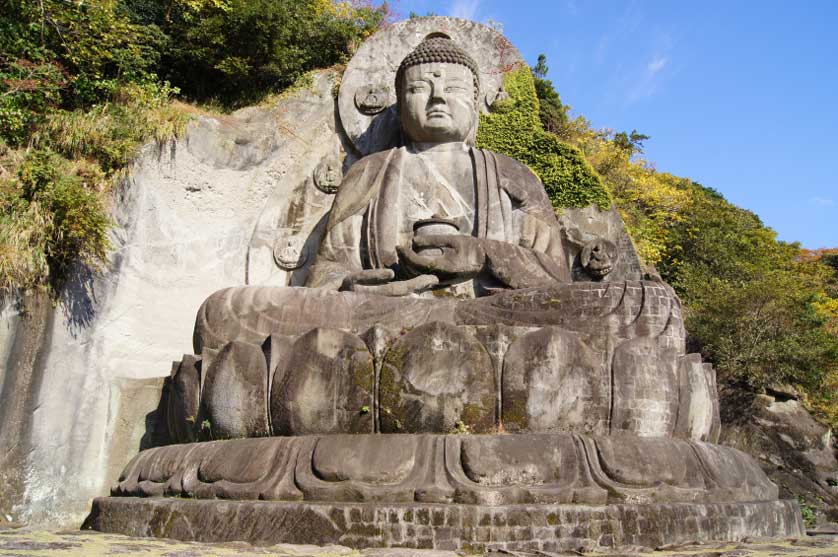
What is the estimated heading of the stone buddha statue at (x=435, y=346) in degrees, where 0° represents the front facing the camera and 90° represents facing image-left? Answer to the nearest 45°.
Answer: approximately 0°
